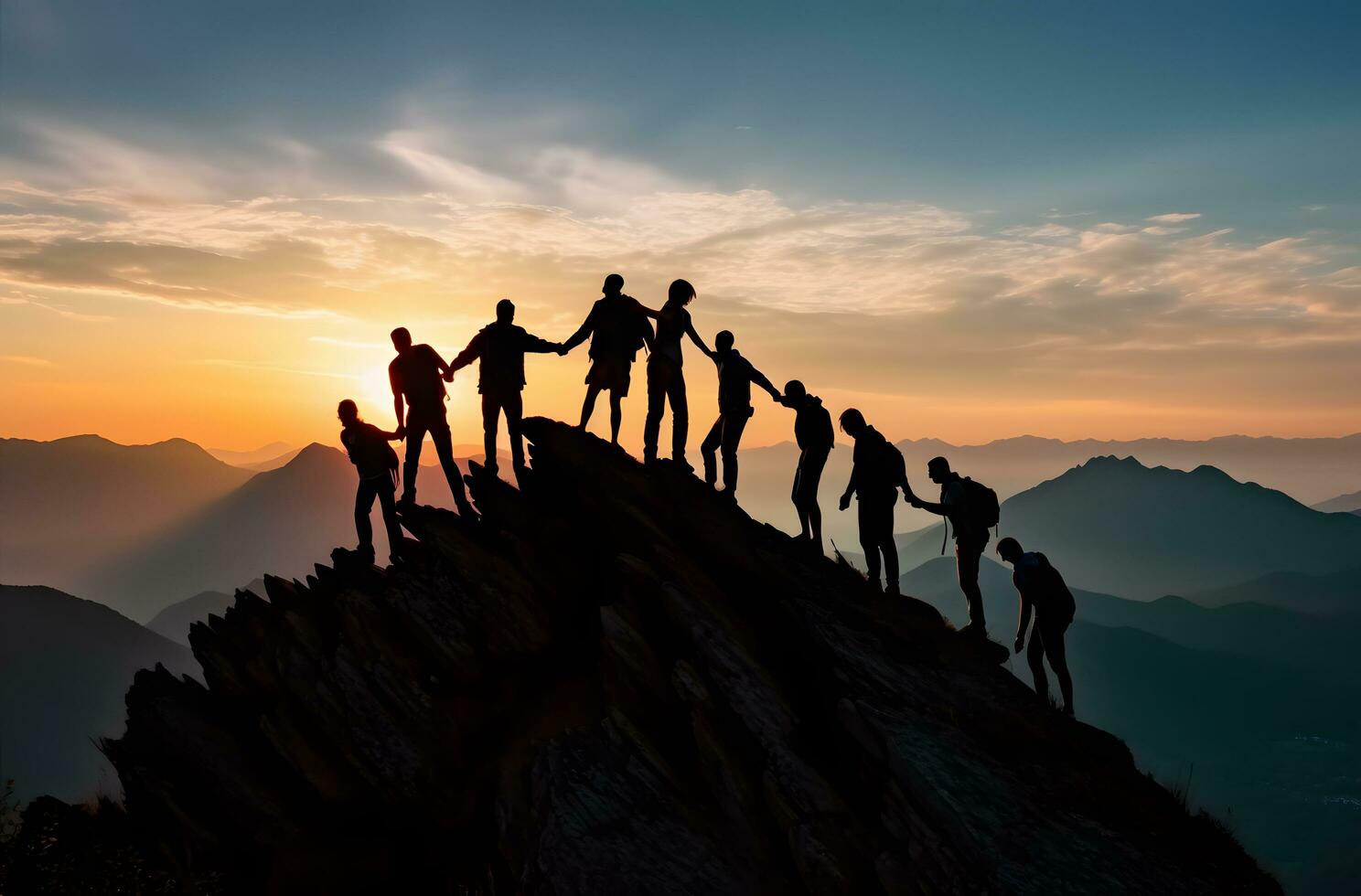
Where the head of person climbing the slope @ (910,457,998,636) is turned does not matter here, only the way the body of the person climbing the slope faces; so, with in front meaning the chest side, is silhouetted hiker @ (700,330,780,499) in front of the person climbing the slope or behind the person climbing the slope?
in front

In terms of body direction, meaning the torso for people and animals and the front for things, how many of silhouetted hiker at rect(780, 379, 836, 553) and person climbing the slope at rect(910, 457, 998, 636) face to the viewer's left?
2

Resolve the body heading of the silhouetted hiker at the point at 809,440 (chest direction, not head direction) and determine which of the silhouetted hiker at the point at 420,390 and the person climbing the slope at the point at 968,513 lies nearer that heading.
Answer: the silhouetted hiker

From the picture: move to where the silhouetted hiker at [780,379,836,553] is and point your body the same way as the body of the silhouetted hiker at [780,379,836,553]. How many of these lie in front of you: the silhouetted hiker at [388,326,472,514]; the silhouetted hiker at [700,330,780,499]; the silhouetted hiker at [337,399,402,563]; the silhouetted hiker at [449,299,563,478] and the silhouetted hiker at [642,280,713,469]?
5

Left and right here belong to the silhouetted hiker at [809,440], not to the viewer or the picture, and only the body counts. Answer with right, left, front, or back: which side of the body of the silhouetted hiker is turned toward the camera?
left

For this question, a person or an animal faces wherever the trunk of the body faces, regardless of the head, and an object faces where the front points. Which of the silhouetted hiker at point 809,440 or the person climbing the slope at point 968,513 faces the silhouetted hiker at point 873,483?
the person climbing the slope

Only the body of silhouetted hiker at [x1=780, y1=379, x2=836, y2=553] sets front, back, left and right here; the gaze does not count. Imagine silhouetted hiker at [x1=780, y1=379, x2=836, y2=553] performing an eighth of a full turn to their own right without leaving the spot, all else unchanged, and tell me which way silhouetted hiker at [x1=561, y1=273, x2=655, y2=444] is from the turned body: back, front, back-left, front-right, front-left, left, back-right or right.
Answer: front-left

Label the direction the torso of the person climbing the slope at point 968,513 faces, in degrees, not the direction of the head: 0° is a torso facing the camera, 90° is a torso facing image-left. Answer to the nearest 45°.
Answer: approximately 90°

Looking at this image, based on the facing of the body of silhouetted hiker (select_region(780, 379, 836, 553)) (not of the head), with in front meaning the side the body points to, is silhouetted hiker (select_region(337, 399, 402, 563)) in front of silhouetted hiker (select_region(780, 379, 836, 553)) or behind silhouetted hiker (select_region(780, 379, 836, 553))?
in front

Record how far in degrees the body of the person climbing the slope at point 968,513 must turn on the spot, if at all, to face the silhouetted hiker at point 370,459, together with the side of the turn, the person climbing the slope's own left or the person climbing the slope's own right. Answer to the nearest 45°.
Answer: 0° — they already face them

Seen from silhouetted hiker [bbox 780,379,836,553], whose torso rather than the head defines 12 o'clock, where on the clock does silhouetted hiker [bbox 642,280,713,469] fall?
silhouetted hiker [bbox 642,280,713,469] is roughly at 12 o'clock from silhouetted hiker [bbox 780,379,836,553].

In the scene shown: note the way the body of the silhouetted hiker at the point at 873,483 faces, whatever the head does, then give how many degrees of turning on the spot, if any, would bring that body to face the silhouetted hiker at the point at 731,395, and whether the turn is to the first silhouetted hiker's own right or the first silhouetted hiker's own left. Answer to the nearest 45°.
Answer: approximately 45° to the first silhouetted hiker's own right

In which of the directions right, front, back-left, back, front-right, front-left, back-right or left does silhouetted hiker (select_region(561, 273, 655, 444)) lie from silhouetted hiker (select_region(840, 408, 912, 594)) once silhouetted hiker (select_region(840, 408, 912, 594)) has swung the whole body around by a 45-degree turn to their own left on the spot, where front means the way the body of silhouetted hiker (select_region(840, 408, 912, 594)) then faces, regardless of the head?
right

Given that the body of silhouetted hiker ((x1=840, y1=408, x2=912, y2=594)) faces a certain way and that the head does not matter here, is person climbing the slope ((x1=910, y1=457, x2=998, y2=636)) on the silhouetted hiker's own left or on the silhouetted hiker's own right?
on the silhouetted hiker's own left

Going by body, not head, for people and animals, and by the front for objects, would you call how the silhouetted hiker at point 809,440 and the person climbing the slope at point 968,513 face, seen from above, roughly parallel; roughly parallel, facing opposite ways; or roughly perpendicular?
roughly parallel

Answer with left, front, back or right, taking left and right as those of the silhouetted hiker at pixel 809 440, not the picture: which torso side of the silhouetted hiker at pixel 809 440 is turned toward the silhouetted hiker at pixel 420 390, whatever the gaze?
front
